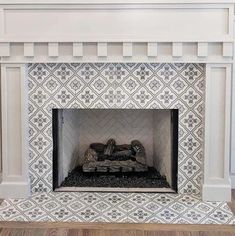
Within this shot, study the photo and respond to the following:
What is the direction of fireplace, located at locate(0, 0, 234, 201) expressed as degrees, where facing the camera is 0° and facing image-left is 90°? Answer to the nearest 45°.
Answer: approximately 0°
